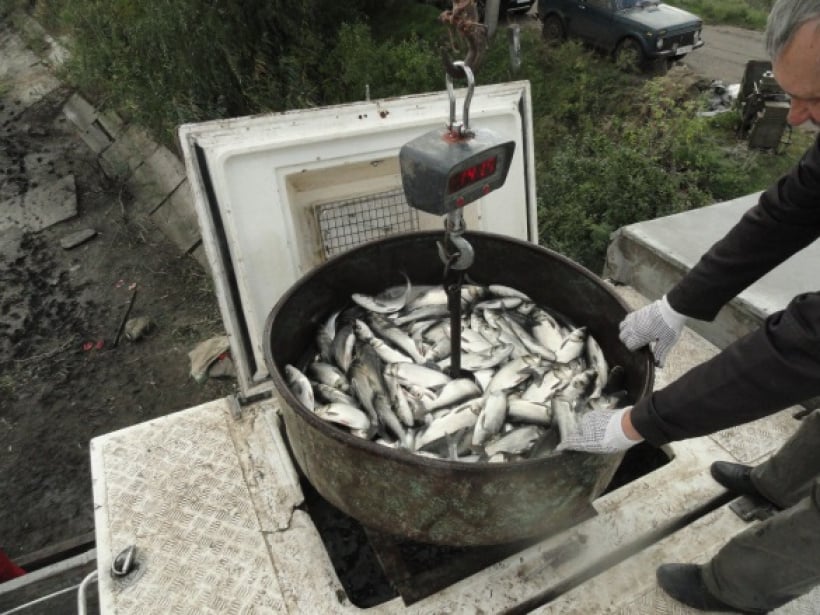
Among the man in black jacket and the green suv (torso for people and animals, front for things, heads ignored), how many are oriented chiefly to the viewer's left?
1

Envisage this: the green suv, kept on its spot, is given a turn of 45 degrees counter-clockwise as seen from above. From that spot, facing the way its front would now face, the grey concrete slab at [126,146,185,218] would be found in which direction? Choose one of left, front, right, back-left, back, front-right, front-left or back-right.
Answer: back-right

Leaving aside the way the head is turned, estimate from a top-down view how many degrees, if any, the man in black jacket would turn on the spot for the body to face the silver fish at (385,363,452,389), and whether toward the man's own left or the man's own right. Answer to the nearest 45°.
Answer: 0° — they already face it

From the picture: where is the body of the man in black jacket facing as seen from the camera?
to the viewer's left

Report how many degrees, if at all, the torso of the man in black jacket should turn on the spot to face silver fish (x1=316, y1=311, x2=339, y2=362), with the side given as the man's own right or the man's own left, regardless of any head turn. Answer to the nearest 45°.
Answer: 0° — they already face it

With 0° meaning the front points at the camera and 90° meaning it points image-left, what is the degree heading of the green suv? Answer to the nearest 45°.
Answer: approximately 315°

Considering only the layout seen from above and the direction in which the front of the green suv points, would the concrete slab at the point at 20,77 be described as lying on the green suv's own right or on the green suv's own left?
on the green suv's own right

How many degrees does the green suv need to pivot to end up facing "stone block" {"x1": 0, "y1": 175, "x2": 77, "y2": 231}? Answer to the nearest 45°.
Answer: approximately 90° to its right

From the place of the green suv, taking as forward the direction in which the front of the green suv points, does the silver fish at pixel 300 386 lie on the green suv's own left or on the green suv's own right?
on the green suv's own right
